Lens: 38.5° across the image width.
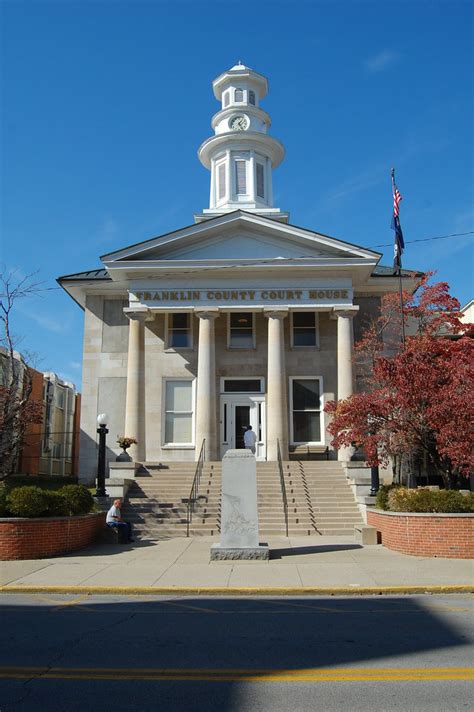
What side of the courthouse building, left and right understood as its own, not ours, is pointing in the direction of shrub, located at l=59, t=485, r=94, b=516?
front

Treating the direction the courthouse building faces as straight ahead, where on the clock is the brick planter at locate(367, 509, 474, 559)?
The brick planter is roughly at 11 o'clock from the courthouse building.

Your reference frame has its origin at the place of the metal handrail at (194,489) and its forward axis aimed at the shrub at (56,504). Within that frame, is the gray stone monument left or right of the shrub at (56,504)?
left

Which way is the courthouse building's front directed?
toward the camera

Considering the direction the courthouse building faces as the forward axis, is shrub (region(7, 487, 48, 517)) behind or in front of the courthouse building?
in front

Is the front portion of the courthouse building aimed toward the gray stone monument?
yes

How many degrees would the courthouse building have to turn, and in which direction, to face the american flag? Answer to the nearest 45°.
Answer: approximately 45° to its left

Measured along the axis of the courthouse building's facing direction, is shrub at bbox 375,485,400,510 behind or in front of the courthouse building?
in front
